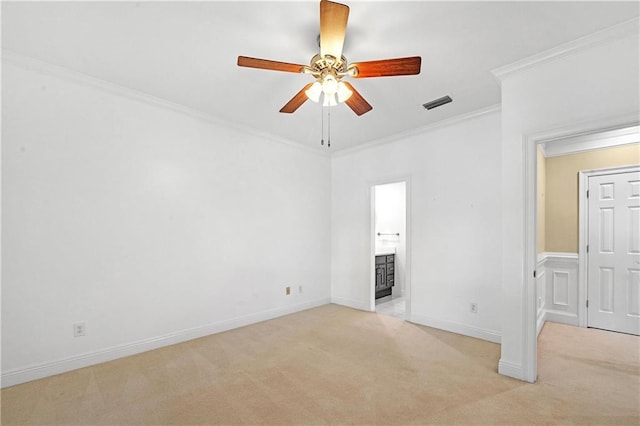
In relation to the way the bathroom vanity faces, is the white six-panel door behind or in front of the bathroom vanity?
in front

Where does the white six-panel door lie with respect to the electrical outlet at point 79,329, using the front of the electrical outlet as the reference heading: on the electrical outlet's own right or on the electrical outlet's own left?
on the electrical outlet's own left

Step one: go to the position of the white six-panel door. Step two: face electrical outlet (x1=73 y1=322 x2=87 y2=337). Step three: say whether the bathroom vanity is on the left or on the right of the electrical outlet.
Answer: right

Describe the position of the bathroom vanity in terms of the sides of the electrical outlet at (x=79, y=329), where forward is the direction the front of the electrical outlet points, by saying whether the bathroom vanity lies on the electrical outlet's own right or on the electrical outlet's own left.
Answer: on the electrical outlet's own left

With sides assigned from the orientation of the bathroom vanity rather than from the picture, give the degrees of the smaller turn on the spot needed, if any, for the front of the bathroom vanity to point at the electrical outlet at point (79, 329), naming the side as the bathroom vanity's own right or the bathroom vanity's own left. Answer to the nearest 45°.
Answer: approximately 90° to the bathroom vanity's own right

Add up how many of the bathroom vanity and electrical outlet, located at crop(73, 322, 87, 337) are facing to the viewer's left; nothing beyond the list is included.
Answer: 0

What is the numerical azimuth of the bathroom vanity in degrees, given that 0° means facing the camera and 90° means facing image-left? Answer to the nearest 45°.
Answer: approximately 315°
